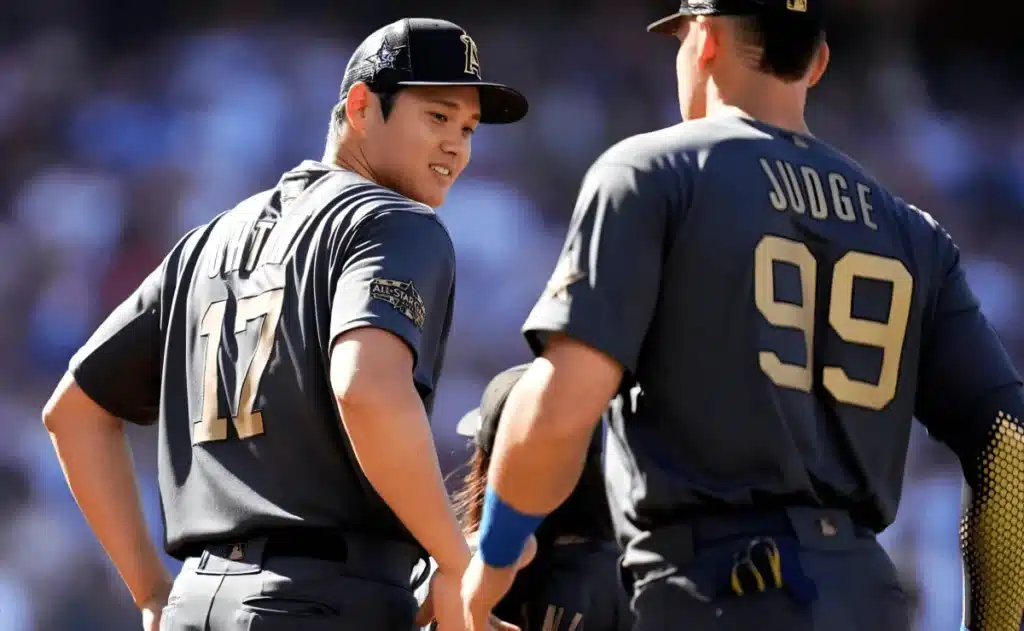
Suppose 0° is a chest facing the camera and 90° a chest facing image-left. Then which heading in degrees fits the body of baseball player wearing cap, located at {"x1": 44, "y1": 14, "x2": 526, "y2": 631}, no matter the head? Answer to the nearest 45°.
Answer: approximately 225°

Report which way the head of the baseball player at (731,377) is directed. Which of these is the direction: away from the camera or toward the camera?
away from the camera

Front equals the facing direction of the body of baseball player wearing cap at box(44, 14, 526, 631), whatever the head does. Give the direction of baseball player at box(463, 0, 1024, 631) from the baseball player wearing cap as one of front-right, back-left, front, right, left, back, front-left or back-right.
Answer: right

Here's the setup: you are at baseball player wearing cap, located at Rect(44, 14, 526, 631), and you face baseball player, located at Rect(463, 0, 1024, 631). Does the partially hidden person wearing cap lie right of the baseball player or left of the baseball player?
left

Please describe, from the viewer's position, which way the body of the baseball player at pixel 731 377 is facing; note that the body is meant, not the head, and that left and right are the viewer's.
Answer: facing away from the viewer and to the left of the viewer

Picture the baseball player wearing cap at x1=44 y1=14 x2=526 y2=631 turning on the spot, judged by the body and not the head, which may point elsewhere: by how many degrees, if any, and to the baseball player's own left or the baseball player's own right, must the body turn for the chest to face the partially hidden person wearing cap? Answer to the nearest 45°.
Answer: approximately 45° to the baseball player's own right

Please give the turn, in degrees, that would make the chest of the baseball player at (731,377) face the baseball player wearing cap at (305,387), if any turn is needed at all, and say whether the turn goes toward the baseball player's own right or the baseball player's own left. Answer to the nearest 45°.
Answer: approximately 45° to the baseball player's own left

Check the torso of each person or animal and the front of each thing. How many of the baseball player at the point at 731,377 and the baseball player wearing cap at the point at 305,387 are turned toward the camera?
0
